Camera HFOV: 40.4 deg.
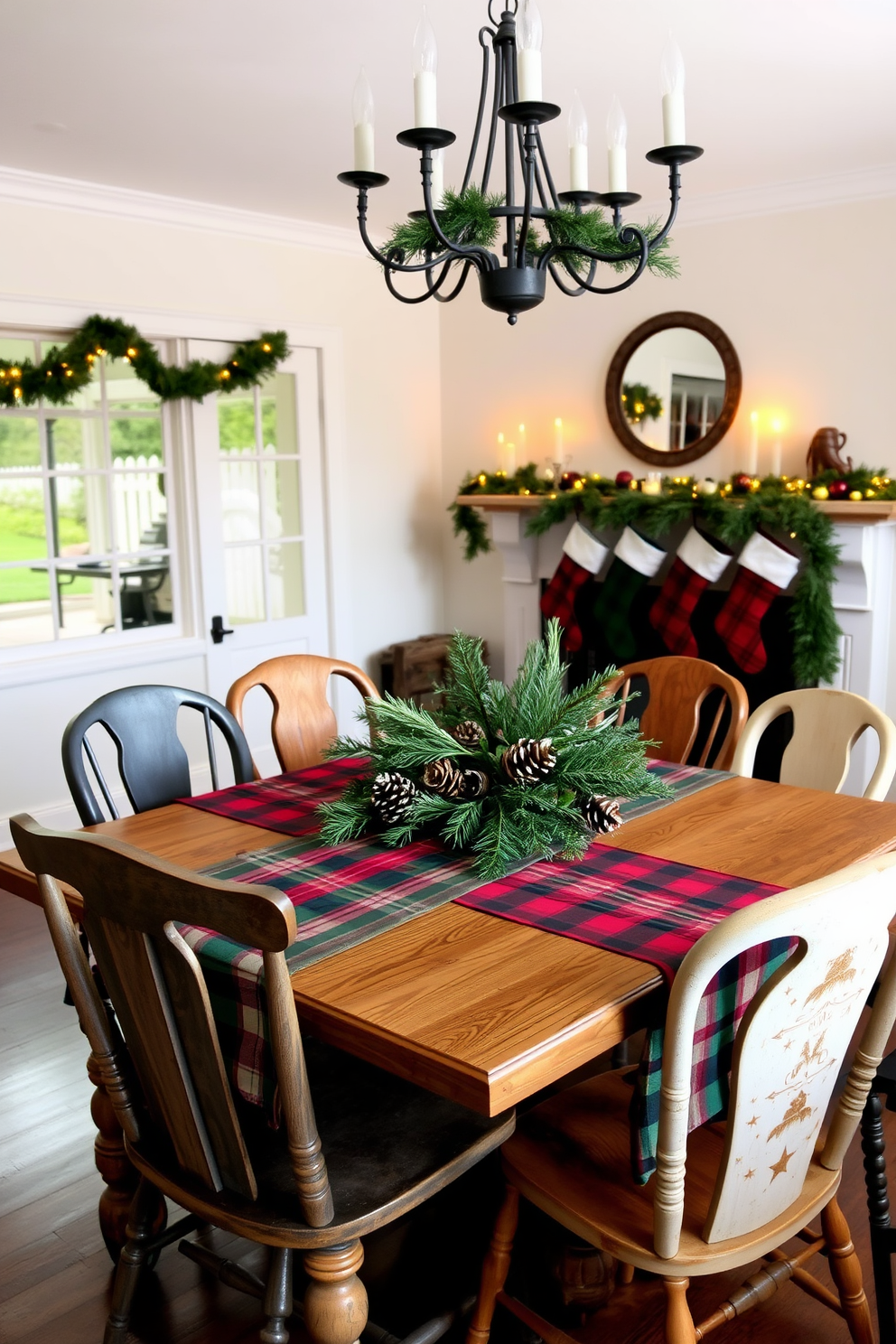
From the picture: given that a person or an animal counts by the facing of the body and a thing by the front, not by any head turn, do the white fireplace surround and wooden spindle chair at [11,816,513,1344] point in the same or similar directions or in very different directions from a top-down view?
very different directions

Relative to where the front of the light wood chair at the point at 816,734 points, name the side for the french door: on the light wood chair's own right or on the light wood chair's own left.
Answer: on the light wood chair's own right

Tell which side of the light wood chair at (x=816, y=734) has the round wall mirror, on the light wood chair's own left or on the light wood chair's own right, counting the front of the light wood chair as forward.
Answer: on the light wood chair's own right

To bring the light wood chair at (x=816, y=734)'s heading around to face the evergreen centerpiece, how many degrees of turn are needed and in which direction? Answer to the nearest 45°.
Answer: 0° — it already faces it

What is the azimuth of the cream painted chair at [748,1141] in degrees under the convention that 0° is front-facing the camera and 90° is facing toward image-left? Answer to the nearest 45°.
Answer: approximately 135°

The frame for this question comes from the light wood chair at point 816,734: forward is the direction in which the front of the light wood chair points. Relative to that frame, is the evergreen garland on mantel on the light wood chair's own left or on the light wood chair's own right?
on the light wood chair's own right

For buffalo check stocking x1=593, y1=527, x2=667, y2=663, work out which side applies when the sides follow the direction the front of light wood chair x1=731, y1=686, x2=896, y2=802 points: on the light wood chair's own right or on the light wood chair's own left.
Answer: on the light wood chair's own right

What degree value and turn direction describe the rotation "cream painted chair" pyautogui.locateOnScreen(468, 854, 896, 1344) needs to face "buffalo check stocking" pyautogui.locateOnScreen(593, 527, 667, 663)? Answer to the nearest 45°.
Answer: approximately 45° to its right

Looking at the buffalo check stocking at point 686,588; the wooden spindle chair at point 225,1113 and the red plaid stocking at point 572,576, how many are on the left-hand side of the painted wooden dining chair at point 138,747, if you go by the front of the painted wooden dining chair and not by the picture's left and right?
2

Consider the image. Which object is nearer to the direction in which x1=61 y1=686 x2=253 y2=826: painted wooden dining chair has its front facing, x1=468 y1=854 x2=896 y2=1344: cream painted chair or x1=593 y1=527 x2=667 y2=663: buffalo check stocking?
the cream painted chair
